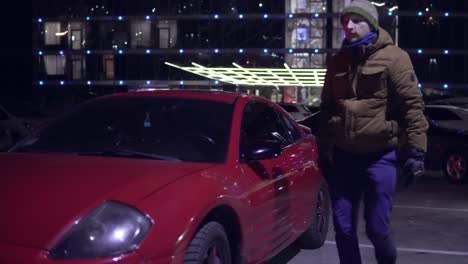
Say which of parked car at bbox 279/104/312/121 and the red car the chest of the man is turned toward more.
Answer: the red car

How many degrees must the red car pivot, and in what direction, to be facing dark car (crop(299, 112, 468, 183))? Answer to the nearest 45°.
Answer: approximately 180°

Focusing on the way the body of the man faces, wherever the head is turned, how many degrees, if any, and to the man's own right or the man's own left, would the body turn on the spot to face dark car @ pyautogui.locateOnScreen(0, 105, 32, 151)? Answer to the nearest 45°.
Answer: approximately 90° to the man's own right

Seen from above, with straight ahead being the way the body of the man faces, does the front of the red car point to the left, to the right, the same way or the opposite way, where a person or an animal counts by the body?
the same way

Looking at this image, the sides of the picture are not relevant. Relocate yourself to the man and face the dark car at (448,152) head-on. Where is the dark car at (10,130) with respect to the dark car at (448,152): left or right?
left

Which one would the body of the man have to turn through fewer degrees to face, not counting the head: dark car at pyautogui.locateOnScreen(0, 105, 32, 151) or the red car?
the red car

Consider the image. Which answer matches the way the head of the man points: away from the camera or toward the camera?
toward the camera

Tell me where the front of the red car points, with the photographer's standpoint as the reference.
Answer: facing the viewer and to the left of the viewer

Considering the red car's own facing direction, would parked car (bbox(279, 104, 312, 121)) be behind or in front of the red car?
behind

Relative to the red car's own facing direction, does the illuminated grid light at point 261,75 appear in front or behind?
behind

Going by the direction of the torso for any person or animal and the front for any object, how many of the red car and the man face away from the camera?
0
